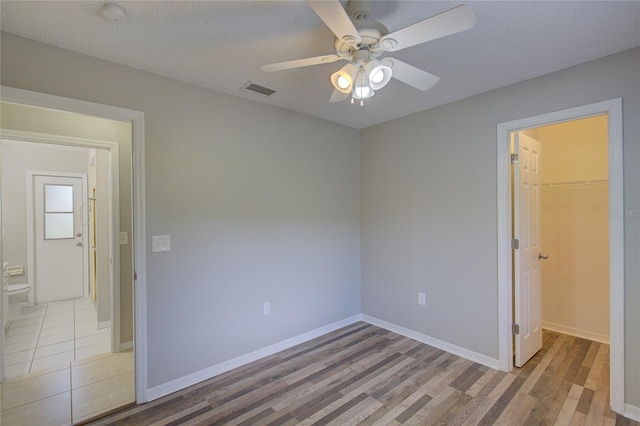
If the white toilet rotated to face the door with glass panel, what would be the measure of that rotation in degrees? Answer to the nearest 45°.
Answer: approximately 45° to its left

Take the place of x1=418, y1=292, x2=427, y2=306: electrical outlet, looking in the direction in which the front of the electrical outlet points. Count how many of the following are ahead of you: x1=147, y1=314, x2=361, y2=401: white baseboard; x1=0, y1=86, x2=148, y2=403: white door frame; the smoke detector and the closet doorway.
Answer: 3

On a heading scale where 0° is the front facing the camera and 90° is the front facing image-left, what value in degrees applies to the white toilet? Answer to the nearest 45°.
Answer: approximately 270°

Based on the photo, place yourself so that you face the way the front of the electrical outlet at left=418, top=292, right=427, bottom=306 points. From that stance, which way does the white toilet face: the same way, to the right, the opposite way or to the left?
the opposite way

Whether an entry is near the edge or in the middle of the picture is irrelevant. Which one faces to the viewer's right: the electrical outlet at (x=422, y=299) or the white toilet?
the white toilet

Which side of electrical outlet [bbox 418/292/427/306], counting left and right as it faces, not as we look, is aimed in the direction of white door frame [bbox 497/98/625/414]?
left

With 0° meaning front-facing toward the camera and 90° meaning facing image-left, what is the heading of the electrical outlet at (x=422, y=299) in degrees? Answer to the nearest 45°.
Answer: approximately 45°

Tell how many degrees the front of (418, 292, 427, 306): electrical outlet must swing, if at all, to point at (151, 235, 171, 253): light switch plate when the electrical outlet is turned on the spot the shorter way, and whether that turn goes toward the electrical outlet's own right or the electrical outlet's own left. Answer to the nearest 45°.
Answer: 0° — it already faces it

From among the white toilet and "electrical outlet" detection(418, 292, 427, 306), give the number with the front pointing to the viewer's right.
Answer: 1
